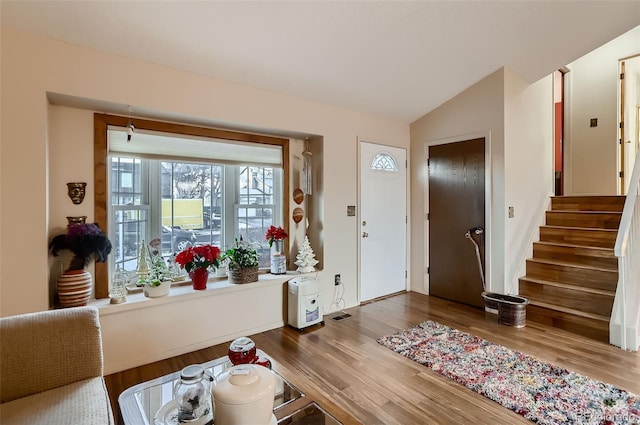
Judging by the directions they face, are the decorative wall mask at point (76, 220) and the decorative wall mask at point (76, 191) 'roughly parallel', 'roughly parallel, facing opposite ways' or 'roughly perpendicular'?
roughly parallel

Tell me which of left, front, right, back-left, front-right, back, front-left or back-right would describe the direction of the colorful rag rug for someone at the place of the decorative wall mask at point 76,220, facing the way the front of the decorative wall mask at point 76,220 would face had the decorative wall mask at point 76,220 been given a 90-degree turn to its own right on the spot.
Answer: back-left

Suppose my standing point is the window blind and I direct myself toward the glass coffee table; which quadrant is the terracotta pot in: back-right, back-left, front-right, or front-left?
front-right

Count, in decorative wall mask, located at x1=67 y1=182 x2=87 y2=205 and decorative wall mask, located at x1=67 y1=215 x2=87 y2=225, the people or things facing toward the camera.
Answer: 2

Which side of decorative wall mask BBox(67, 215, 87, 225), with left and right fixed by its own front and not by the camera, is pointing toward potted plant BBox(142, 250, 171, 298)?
left

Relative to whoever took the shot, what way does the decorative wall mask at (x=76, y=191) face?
facing the viewer

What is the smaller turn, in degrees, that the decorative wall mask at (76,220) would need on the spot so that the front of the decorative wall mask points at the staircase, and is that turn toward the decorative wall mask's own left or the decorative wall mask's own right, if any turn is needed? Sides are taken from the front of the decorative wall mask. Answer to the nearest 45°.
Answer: approximately 45° to the decorative wall mask's own left

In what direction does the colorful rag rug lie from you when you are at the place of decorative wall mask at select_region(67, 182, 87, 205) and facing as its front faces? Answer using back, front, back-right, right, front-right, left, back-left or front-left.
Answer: front-left

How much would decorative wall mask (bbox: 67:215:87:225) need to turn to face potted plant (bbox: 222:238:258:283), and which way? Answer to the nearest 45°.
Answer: approximately 90° to its left

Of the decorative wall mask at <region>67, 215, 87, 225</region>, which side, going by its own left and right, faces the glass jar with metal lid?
front

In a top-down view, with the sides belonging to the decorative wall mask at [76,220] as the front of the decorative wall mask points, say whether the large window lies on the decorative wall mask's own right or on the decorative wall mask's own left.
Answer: on the decorative wall mask's own left

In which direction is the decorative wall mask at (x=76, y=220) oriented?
toward the camera

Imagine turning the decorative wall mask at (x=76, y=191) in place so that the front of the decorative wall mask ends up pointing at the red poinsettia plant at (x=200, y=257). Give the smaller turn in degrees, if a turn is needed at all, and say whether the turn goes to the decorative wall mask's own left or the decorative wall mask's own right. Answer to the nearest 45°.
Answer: approximately 90° to the decorative wall mask's own left
